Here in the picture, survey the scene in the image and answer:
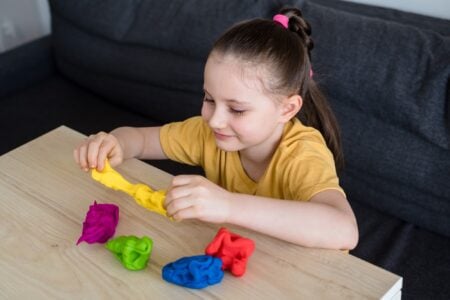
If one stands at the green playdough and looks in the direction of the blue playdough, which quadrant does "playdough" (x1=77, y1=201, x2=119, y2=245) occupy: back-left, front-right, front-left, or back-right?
back-left

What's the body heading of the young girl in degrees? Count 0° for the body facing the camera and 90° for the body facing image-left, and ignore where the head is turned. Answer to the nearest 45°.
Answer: approximately 45°

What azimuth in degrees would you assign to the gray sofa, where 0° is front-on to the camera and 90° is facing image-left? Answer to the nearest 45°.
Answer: approximately 45°
